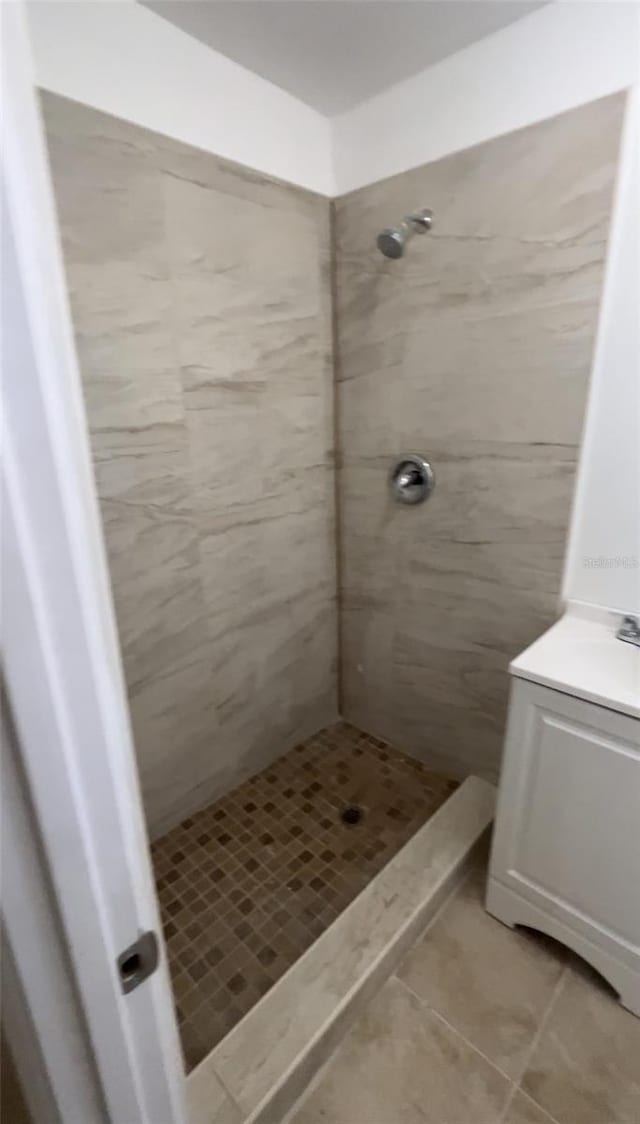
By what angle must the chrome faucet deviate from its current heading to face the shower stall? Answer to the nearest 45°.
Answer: approximately 45° to its right

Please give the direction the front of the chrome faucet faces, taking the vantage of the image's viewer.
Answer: facing the viewer and to the left of the viewer

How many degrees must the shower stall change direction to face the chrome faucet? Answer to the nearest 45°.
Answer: approximately 45° to its left

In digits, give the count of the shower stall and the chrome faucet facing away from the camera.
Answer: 0

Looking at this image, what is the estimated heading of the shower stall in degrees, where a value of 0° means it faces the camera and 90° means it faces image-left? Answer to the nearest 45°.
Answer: approximately 315°
